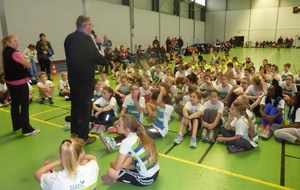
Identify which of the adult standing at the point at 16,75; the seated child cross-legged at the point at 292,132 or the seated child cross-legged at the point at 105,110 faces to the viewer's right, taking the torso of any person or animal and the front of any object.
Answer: the adult standing

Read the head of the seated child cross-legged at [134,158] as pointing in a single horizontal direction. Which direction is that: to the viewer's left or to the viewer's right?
to the viewer's left

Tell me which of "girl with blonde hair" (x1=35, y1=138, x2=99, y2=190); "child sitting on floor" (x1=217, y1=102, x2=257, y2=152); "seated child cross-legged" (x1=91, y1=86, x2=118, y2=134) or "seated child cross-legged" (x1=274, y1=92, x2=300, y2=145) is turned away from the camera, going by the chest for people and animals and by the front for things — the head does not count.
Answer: the girl with blonde hair

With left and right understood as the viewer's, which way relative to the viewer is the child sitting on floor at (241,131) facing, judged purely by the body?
facing to the left of the viewer

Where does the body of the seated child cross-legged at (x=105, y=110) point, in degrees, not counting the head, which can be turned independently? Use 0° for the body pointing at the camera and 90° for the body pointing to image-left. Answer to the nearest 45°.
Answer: approximately 45°

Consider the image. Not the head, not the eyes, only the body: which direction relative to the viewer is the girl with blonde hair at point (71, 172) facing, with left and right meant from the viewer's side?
facing away from the viewer

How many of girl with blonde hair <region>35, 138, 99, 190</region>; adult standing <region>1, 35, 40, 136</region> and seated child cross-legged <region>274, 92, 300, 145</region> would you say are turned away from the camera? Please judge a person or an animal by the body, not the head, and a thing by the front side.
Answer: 1

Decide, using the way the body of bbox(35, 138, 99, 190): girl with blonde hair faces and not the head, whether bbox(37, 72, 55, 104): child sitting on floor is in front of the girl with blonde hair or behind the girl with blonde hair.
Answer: in front

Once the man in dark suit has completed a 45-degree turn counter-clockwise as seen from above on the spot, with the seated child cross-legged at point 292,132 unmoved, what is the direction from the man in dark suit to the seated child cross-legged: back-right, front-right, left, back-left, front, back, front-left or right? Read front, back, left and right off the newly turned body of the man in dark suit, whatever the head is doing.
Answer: right
